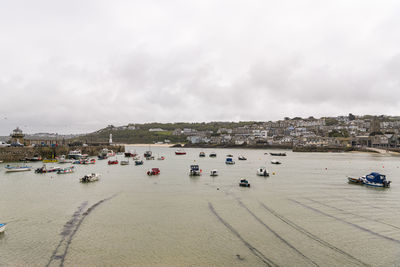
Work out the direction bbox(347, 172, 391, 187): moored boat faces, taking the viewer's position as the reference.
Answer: facing to the left of the viewer
